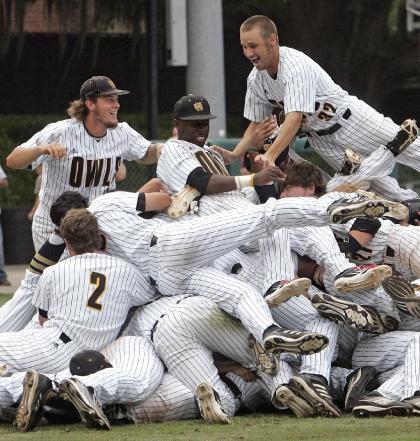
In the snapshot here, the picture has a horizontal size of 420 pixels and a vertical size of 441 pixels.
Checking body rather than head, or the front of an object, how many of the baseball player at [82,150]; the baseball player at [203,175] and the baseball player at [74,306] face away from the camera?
1

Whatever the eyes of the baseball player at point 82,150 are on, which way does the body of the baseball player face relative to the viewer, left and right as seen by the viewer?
facing the viewer and to the right of the viewer

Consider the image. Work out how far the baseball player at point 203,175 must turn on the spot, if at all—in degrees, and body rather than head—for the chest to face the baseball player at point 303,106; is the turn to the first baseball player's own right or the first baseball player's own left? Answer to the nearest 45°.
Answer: approximately 90° to the first baseball player's own left

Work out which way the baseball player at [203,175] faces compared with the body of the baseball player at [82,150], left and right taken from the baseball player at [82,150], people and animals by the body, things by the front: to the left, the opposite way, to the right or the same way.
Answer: the same way

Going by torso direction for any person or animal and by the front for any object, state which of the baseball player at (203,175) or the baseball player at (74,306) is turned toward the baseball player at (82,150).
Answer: the baseball player at (74,306)

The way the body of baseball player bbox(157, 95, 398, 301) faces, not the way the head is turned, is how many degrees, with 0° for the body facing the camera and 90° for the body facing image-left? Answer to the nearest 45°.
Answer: approximately 315°

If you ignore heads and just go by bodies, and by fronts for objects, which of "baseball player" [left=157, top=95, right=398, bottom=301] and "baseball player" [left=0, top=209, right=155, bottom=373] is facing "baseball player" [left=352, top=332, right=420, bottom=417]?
"baseball player" [left=157, top=95, right=398, bottom=301]

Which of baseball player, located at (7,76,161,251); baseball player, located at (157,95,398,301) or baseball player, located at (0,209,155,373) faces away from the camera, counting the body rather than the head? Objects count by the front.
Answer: baseball player, located at (0,209,155,373)

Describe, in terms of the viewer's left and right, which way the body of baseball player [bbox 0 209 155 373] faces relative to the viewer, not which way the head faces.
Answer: facing away from the viewer

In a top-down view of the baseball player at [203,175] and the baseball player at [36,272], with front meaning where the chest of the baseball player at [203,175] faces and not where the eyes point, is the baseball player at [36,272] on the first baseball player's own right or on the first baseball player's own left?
on the first baseball player's own right

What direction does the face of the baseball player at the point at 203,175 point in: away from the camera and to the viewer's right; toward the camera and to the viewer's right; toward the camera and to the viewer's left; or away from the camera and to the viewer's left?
toward the camera and to the viewer's right

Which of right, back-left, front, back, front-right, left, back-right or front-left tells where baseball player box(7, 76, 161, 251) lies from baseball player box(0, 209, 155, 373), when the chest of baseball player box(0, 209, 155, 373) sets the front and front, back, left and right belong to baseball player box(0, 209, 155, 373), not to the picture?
front
